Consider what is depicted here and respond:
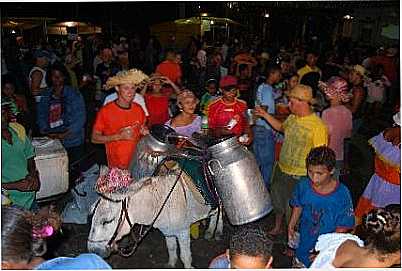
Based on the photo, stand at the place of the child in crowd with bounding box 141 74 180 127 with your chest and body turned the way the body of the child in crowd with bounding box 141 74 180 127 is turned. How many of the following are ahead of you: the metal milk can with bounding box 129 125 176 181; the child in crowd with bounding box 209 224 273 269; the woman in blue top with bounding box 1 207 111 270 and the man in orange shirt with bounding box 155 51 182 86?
3

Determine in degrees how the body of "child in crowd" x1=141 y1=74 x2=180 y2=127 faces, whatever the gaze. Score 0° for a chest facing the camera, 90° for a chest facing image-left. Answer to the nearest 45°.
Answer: approximately 0°

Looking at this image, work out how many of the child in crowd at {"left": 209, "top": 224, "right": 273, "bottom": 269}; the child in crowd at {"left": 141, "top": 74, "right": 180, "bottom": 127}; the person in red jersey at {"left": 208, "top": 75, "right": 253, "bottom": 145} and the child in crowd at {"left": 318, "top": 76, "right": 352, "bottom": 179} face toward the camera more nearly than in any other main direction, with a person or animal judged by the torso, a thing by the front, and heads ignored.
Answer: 3

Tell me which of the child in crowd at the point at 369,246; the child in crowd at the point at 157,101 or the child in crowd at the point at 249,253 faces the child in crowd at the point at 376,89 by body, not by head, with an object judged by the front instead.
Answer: the child in crowd at the point at 369,246

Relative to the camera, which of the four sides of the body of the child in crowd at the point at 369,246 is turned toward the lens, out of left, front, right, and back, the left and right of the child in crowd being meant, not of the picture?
back

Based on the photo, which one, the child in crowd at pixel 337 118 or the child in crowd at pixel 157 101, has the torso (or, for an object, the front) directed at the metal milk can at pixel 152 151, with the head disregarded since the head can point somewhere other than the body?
the child in crowd at pixel 157 101
